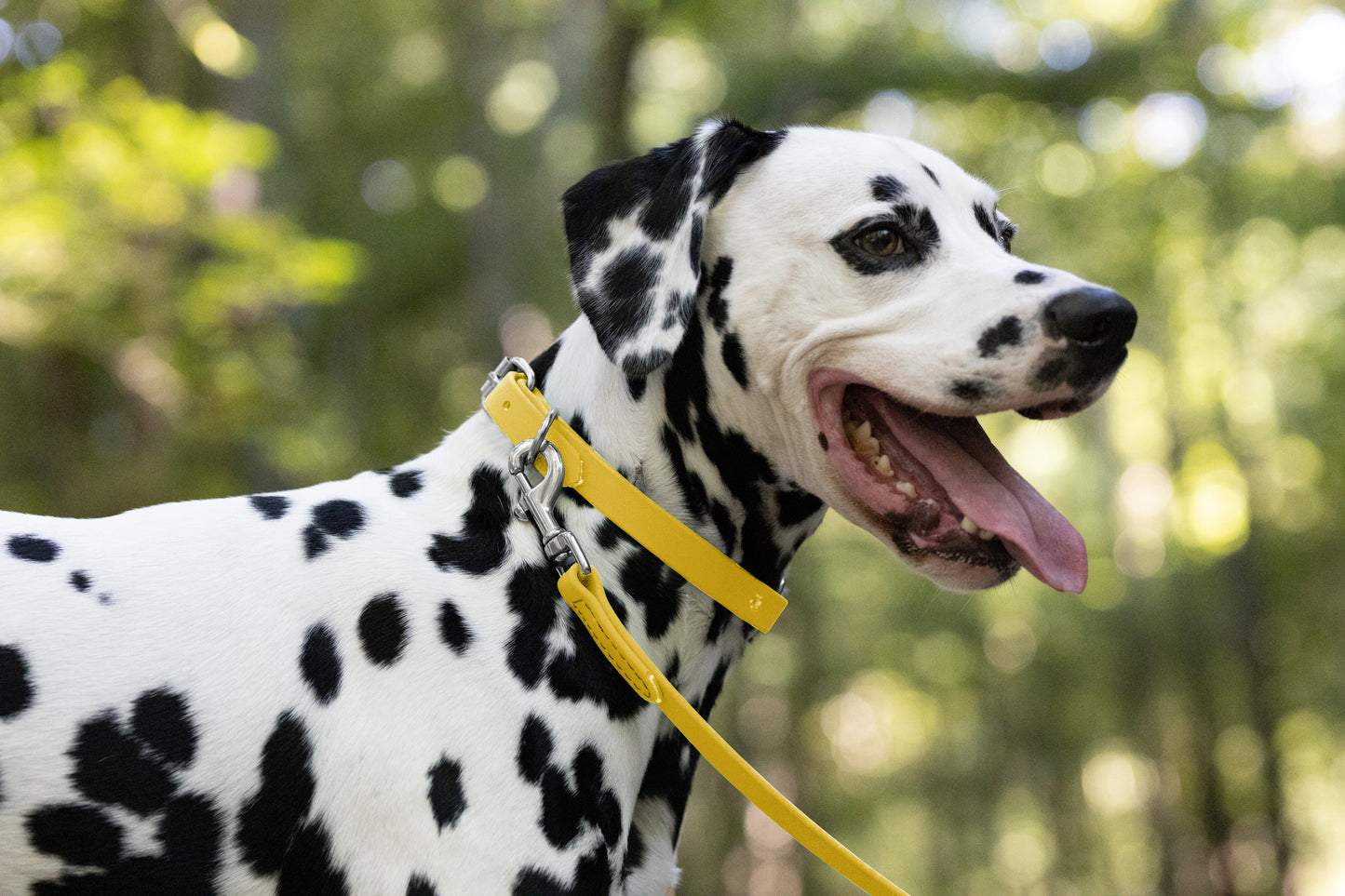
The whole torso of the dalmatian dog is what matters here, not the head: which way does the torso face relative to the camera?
to the viewer's right
